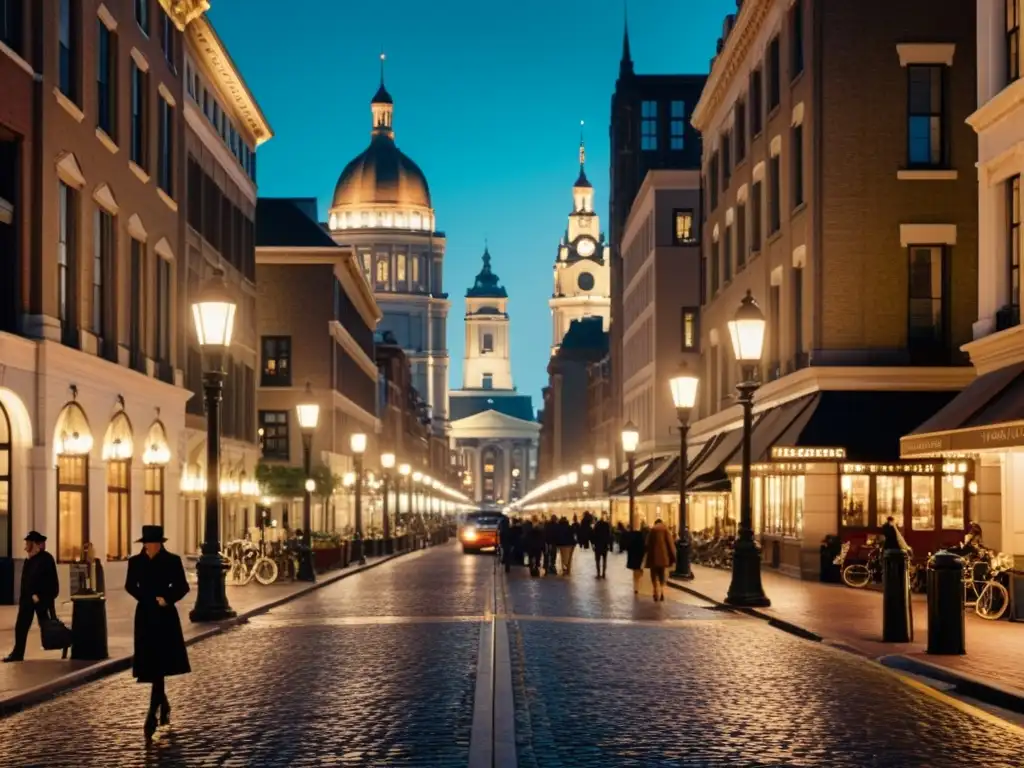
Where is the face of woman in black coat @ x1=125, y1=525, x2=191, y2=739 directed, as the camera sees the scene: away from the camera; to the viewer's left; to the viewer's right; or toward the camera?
toward the camera

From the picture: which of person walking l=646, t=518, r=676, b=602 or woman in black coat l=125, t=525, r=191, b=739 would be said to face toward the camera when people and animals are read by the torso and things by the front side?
the woman in black coat

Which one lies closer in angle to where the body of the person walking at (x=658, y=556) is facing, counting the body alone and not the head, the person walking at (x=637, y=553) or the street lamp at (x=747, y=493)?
the person walking

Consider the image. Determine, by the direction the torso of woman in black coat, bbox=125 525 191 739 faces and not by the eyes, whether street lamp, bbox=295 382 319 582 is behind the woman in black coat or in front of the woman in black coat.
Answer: behind

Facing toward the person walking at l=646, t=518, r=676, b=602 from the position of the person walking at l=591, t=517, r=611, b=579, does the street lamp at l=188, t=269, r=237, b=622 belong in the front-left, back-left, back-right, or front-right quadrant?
front-right

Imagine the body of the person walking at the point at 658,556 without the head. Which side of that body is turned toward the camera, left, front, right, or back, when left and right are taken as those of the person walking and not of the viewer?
back

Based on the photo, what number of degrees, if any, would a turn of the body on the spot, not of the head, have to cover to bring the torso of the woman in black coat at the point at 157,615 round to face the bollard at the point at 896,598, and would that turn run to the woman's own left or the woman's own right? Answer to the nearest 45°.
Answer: approximately 135° to the woman's own left

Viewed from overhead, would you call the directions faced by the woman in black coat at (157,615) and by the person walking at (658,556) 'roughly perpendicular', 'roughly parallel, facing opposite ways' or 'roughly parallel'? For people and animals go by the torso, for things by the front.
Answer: roughly parallel, facing opposite ways

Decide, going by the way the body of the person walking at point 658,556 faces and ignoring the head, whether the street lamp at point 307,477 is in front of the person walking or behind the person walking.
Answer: in front

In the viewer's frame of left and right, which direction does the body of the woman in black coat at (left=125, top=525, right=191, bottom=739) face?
facing the viewer

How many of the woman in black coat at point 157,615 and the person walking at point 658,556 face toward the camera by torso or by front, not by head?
1
